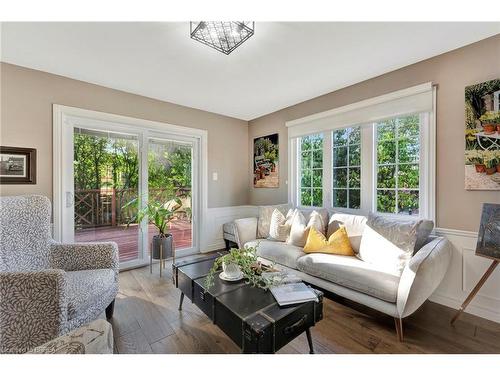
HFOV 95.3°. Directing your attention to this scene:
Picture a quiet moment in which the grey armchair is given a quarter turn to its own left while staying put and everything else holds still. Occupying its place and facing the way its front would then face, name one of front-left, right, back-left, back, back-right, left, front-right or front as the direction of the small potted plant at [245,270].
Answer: right

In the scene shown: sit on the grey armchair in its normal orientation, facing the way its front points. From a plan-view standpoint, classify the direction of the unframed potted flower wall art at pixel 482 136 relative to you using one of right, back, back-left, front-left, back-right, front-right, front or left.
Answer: front

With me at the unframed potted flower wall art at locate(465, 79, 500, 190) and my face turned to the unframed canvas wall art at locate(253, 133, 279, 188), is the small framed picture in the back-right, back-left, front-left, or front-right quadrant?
front-left

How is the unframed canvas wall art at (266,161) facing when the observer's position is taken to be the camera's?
facing the viewer and to the left of the viewer

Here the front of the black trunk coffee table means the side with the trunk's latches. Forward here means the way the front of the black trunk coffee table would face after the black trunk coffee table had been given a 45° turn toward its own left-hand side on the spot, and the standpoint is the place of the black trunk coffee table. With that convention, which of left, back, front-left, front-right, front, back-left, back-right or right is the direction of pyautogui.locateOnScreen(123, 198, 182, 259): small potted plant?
back-right

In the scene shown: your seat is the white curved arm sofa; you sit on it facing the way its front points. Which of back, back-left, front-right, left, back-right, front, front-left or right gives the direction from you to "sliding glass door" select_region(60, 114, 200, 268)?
front-right

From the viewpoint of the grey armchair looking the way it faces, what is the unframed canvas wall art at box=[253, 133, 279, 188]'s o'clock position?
The unframed canvas wall art is roughly at 10 o'clock from the grey armchair.

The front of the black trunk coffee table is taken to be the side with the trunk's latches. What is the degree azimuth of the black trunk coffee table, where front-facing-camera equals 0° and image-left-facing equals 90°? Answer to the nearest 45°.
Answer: approximately 45°

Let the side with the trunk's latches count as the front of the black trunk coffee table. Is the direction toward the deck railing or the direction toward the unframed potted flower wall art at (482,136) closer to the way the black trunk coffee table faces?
the deck railing

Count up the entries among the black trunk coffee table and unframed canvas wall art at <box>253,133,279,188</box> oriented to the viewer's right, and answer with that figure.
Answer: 0

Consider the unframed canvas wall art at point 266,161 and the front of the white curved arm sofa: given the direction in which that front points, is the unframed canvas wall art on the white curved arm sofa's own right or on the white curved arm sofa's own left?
on the white curved arm sofa's own right

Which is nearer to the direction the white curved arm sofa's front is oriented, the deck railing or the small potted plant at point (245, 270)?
the small potted plant

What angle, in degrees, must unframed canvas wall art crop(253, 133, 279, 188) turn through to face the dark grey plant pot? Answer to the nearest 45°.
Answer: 0° — it already faces it

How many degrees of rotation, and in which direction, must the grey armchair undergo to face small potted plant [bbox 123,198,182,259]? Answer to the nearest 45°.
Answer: approximately 90° to its left

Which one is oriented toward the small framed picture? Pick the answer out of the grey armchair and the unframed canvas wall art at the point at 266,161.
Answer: the unframed canvas wall art

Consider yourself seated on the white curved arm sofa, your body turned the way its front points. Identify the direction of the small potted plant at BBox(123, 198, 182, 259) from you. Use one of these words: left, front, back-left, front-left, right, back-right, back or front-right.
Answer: front-right

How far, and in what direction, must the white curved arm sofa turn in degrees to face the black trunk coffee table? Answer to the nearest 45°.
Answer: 0° — it already faces it

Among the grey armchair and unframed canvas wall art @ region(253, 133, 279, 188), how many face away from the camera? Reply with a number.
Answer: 0

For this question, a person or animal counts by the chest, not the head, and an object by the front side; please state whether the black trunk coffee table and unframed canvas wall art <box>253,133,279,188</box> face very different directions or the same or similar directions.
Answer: same or similar directions
